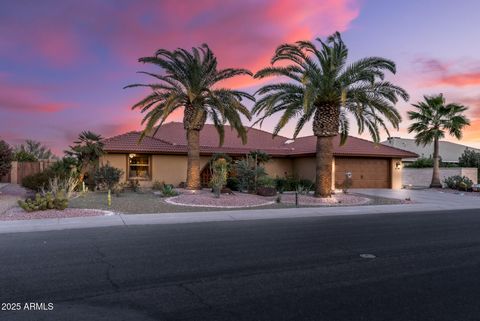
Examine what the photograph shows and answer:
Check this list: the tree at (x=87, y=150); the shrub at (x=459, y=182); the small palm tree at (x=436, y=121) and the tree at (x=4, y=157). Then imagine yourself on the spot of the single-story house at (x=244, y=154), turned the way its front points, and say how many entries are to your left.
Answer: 2

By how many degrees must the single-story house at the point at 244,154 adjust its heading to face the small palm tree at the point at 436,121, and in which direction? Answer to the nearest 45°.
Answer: approximately 90° to its left

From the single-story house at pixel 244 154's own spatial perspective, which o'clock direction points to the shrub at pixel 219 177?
The shrub is roughly at 12 o'clock from the single-story house.

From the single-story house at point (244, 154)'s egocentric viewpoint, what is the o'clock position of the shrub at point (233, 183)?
The shrub is roughly at 12 o'clock from the single-story house.

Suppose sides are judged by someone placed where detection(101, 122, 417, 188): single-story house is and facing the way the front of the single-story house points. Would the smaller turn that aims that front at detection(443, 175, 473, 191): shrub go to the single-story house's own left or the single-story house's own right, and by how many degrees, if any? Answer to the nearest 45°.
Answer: approximately 90° to the single-story house's own left

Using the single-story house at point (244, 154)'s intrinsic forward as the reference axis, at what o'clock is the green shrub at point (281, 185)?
The green shrub is roughly at 11 o'clock from the single-story house.

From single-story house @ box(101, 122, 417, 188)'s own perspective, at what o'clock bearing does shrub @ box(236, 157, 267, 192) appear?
The shrub is roughly at 12 o'clock from the single-story house.

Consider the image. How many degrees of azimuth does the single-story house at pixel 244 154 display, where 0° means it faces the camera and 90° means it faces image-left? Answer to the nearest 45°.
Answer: approximately 0°

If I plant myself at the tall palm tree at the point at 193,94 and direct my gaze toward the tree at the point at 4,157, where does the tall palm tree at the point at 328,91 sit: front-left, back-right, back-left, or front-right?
back-left
